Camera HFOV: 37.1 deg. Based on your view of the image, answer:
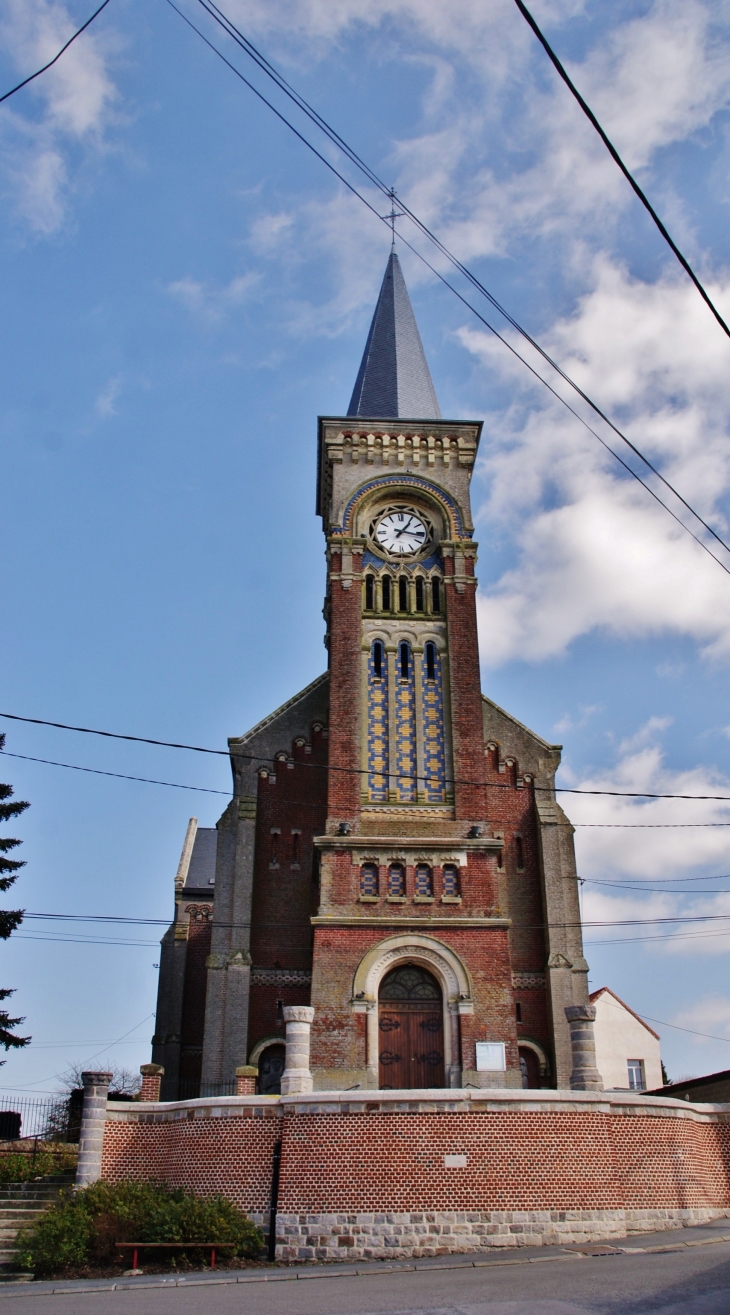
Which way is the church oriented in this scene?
toward the camera

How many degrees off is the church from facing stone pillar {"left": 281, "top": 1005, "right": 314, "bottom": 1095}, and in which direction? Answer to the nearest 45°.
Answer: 0° — it already faces it

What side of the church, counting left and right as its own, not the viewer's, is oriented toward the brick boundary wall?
front

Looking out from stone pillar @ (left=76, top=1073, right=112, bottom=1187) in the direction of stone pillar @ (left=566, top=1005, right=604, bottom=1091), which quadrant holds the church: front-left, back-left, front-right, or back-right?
front-left

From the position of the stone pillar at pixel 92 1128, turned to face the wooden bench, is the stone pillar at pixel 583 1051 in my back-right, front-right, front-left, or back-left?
front-left

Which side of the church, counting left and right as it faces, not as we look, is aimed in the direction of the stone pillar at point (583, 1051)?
front
